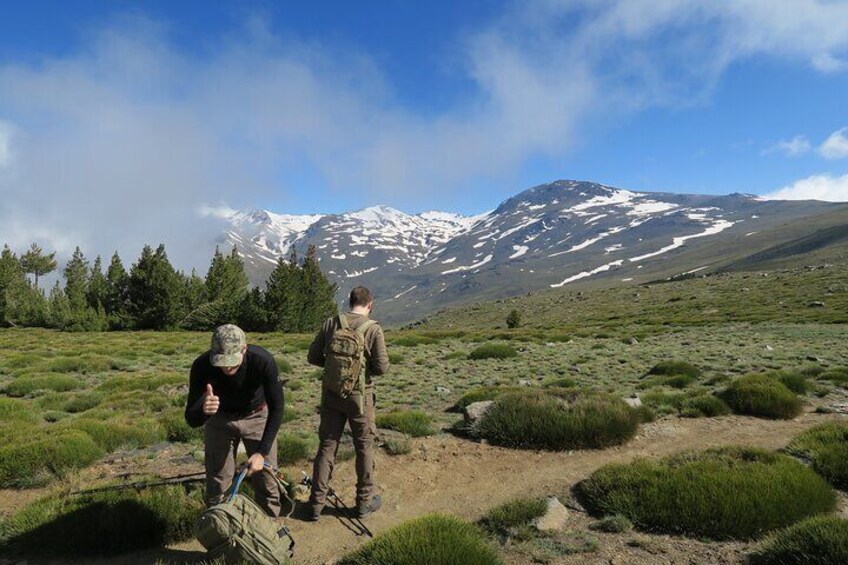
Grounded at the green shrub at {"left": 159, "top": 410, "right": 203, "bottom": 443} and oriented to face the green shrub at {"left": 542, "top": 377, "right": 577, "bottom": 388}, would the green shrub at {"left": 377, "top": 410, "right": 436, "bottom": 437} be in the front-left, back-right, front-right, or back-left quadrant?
front-right

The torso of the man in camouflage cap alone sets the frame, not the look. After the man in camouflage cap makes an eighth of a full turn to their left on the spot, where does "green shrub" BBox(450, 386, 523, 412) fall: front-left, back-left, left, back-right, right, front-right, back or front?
left

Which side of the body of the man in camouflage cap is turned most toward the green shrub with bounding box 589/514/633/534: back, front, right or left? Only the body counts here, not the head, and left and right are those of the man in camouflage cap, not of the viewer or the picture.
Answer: left

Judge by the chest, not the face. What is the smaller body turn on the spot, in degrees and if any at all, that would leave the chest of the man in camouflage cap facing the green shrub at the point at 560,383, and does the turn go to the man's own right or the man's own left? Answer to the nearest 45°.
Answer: approximately 135° to the man's own left

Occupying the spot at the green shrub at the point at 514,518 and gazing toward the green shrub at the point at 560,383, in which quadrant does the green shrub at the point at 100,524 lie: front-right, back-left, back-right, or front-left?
back-left

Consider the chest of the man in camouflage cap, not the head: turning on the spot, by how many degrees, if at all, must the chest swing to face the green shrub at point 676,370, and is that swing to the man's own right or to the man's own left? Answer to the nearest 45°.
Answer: approximately 135° to the man's own left

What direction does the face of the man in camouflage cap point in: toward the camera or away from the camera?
toward the camera

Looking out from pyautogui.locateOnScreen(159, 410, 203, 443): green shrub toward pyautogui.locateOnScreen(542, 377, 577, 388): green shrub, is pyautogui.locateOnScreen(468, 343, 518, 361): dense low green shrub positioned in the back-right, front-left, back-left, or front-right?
front-left

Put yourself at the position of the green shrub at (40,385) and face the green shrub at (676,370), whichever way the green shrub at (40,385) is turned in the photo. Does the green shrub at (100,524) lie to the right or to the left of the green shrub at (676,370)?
right

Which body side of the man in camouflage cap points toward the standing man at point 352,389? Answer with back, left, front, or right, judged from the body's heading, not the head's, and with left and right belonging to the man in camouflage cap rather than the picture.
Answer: left

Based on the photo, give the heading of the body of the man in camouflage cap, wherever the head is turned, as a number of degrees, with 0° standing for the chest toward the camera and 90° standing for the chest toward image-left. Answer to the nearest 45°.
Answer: approximately 0°

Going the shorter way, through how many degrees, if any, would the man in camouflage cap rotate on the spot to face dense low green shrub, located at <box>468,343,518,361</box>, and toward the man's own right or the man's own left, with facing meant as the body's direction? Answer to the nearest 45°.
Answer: approximately 135° to the man's own left

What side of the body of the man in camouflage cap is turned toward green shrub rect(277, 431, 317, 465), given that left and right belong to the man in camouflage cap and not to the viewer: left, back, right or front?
back

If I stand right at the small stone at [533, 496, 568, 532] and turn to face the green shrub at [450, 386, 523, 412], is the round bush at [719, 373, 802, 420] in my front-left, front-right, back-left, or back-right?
front-right

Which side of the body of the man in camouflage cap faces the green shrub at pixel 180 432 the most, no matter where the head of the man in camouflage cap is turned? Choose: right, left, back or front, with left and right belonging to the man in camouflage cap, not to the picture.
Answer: back

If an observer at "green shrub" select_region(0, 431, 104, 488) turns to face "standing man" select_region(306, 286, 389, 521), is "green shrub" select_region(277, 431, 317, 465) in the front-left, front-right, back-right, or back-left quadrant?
front-left

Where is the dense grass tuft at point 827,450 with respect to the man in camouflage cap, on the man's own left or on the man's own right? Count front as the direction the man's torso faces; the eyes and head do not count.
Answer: on the man's own left

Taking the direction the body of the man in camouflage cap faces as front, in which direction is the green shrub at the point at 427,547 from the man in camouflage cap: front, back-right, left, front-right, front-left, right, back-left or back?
front-left

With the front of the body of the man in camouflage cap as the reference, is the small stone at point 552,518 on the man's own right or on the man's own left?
on the man's own left
